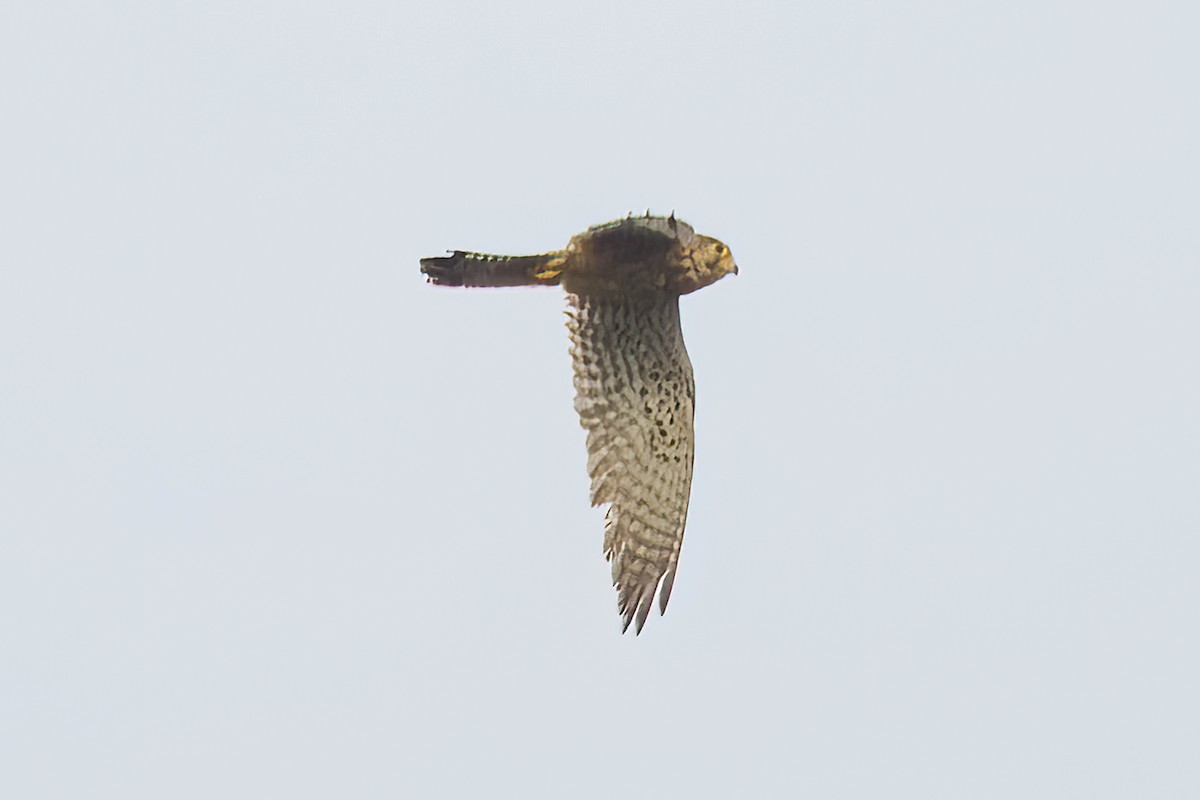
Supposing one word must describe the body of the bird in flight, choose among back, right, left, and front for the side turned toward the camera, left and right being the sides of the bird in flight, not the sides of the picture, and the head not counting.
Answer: right
